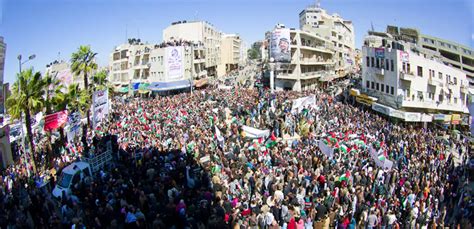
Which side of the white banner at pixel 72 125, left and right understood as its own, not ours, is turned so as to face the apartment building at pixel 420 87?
left

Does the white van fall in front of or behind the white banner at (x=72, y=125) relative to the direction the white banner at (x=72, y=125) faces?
in front

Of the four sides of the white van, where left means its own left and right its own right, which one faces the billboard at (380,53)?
back

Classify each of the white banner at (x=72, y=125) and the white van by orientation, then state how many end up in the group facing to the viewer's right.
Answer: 0

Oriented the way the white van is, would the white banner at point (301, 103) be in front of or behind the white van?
behind

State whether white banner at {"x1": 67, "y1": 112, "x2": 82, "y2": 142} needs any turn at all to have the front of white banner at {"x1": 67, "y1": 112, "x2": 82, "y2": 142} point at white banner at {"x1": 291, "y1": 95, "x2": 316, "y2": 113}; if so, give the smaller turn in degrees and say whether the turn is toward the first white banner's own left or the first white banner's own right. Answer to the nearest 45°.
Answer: approximately 90° to the first white banner's own left

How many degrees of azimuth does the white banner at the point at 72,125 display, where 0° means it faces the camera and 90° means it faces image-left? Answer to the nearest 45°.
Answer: approximately 0°

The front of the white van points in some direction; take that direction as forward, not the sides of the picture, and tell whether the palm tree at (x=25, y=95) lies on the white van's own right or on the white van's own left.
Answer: on the white van's own right

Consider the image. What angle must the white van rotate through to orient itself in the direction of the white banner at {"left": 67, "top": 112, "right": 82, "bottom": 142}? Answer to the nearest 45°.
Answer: approximately 135° to its right

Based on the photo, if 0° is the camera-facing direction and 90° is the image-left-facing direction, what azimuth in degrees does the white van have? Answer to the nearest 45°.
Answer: approximately 45°
